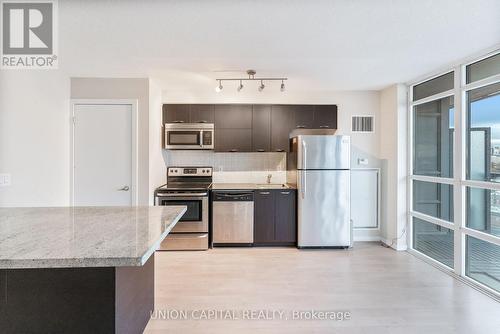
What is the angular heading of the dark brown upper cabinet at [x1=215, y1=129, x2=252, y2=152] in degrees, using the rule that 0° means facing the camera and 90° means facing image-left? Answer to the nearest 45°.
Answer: approximately 0°

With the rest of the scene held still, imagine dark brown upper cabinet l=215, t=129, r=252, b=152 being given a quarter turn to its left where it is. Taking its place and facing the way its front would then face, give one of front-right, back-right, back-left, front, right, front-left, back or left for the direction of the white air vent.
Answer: front

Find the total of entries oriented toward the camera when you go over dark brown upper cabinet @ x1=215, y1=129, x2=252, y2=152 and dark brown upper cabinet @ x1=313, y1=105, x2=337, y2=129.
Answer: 2

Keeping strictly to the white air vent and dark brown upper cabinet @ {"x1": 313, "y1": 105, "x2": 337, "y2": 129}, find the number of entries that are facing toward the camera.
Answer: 2

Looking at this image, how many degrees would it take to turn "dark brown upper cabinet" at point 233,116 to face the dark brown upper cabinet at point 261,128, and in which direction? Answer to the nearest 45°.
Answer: approximately 90° to its left

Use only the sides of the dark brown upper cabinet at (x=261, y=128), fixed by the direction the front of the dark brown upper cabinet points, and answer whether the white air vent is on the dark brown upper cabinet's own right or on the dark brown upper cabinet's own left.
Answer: on the dark brown upper cabinet's own left

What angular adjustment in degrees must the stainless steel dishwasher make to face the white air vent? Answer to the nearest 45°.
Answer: approximately 90° to its left

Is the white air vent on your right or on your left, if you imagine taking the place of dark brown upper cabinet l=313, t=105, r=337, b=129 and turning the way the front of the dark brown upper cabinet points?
on your left

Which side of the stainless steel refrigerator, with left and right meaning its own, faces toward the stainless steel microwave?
right

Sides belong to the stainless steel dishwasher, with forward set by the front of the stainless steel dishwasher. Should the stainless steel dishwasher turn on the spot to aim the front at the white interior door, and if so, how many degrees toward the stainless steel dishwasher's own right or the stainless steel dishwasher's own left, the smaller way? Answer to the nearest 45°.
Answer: approximately 90° to the stainless steel dishwasher's own right

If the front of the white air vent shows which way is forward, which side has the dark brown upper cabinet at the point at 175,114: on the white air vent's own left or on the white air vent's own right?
on the white air vent's own right
